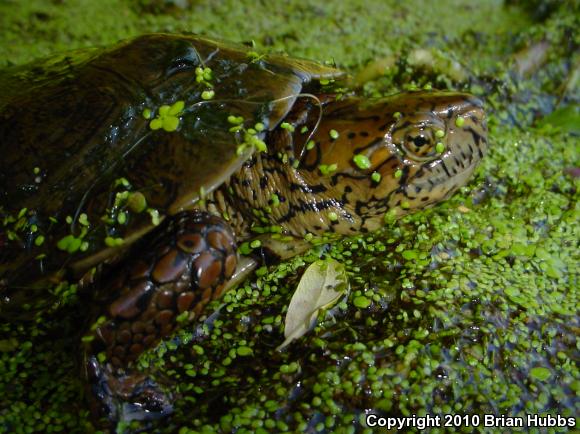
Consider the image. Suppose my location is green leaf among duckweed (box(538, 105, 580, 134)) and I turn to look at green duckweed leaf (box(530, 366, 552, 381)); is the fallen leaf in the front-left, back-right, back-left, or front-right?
front-right

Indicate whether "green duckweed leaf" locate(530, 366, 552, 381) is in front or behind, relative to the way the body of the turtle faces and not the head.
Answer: in front

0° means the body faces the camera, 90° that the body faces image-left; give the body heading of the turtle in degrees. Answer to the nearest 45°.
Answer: approximately 270°

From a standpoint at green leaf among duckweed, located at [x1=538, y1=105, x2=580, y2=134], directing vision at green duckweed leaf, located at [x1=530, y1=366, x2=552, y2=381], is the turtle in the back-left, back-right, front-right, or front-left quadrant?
front-right

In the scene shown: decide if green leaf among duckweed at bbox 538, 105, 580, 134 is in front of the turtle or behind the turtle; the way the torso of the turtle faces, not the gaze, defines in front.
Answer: in front
